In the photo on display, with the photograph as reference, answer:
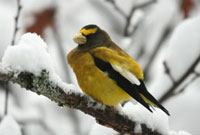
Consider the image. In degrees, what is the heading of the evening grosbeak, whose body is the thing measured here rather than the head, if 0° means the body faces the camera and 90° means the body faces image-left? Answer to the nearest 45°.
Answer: approximately 90°

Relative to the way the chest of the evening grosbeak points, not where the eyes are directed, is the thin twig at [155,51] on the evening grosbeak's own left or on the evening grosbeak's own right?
on the evening grosbeak's own right

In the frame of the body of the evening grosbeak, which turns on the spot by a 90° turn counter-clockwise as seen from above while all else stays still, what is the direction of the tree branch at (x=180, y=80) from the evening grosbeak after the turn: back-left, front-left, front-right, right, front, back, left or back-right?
back-left
